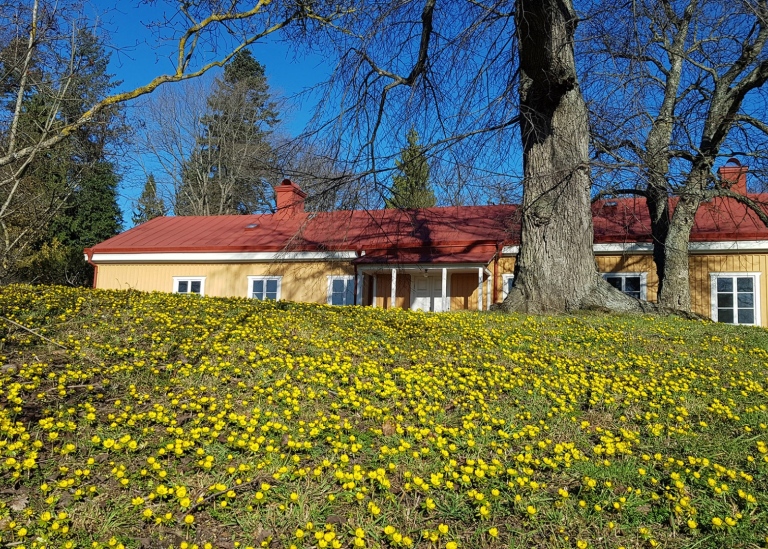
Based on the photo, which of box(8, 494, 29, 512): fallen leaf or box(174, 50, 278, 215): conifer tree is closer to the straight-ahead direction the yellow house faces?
the fallen leaf

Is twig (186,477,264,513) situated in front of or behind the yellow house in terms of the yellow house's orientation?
in front

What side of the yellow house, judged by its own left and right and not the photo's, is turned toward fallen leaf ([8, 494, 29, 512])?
front

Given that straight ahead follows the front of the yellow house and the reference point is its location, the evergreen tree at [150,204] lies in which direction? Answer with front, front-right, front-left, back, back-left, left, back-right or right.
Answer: back-right

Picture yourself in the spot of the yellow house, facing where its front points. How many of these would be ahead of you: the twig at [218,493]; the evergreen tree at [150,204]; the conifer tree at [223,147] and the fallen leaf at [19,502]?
2

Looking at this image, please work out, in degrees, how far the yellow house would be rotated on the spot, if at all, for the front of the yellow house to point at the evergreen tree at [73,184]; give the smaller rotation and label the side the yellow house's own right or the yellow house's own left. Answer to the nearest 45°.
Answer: approximately 90° to the yellow house's own right

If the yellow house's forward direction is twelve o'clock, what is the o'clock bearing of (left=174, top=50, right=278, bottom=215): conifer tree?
The conifer tree is roughly at 5 o'clock from the yellow house.

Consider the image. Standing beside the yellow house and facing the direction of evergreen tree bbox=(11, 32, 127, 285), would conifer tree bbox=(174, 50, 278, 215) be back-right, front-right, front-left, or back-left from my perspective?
front-right

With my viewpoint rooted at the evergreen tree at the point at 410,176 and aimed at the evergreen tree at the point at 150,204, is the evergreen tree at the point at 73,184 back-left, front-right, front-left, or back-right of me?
front-left

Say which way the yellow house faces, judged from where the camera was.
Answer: facing the viewer
